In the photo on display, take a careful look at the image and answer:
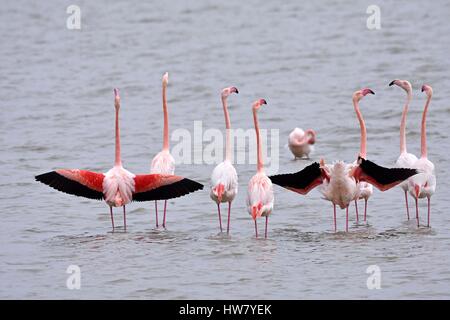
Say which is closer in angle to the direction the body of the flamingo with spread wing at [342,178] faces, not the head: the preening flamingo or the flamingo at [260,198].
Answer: the preening flamingo

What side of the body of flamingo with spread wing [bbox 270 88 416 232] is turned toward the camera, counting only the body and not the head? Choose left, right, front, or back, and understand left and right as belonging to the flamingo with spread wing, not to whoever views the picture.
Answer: back

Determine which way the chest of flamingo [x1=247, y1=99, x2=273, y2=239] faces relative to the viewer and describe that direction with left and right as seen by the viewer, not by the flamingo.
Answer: facing away from the viewer

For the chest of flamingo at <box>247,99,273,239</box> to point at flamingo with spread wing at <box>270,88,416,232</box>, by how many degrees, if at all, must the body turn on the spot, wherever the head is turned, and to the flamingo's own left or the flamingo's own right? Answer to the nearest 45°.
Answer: approximately 90° to the flamingo's own right

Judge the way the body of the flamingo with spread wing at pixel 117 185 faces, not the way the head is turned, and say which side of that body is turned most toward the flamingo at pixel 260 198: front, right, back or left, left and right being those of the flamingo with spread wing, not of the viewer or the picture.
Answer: right

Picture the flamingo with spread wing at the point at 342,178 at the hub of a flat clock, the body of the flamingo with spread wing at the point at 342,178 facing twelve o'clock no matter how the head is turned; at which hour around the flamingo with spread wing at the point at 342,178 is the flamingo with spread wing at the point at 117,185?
the flamingo with spread wing at the point at 117,185 is roughly at 9 o'clock from the flamingo with spread wing at the point at 342,178.

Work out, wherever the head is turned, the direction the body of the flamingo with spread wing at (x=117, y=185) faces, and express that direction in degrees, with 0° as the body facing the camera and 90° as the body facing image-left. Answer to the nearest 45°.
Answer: approximately 180°

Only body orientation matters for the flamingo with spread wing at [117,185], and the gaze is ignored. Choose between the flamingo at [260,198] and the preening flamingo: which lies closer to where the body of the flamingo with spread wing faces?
the preening flamingo

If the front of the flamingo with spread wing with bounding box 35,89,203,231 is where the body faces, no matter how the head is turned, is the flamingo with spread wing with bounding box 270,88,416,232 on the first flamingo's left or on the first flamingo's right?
on the first flamingo's right
